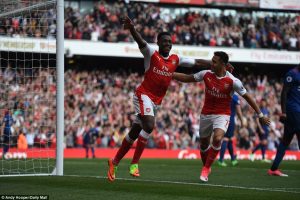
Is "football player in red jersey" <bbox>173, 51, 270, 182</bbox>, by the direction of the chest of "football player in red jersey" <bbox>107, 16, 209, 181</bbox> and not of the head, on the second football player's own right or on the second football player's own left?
on the second football player's own left

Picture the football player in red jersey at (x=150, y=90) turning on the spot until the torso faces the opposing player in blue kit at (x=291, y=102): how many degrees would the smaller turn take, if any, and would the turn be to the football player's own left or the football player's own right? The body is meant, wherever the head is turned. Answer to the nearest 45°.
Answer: approximately 90° to the football player's own left
